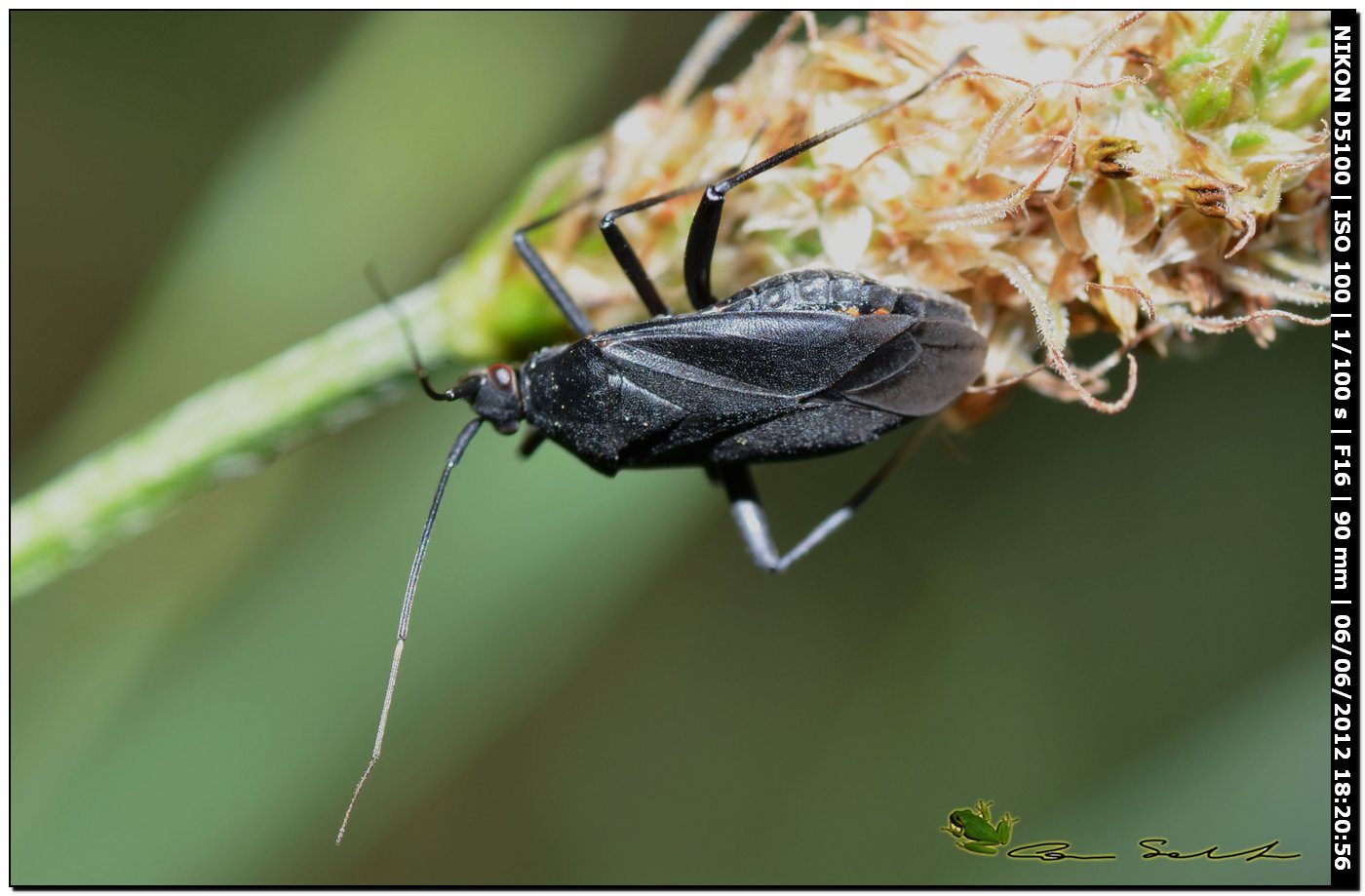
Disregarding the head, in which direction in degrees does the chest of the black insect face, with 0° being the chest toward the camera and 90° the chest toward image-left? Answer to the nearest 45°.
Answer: approximately 90°

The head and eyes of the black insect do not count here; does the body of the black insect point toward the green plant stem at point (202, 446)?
yes
